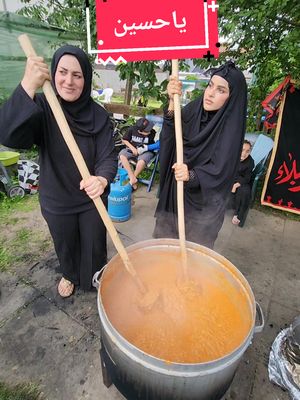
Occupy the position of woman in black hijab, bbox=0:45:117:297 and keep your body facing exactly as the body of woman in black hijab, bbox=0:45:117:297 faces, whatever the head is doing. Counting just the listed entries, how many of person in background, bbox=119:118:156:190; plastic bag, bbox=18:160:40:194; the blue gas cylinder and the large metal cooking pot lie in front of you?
1

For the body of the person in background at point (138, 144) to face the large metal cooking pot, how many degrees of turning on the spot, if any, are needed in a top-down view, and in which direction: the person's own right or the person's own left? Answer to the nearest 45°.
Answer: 0° — they already face it

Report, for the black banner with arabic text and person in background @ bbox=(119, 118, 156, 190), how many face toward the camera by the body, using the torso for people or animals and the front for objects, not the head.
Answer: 2

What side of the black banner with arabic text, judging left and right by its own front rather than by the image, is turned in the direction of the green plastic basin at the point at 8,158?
right

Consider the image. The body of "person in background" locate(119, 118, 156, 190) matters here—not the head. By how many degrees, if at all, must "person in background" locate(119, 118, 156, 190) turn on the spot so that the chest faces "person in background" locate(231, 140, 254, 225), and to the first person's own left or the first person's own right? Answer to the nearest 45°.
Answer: approximately 45° to the first person's own left

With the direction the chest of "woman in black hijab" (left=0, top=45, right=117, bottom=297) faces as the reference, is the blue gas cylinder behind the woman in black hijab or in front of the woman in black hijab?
behind

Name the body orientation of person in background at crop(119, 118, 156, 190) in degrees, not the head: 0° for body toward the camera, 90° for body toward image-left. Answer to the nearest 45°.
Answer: approximately 0°

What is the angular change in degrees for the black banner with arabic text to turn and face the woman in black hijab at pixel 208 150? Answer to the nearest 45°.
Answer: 0° — it already faces them

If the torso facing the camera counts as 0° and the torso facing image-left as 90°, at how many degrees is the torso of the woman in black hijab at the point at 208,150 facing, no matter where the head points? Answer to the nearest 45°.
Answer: approximately 45°
